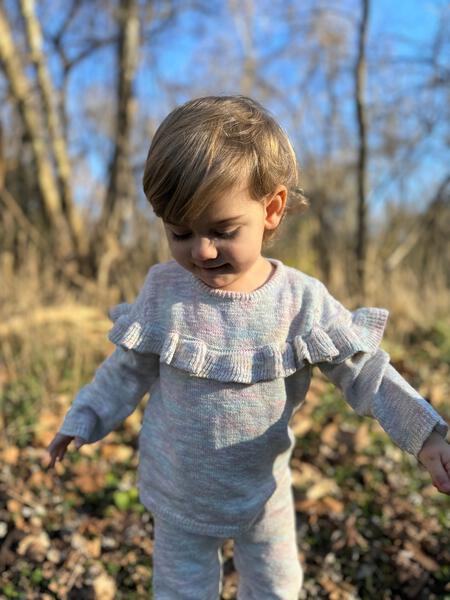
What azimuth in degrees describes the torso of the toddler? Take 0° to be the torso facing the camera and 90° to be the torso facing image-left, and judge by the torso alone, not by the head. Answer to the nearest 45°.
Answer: approximately 0°
